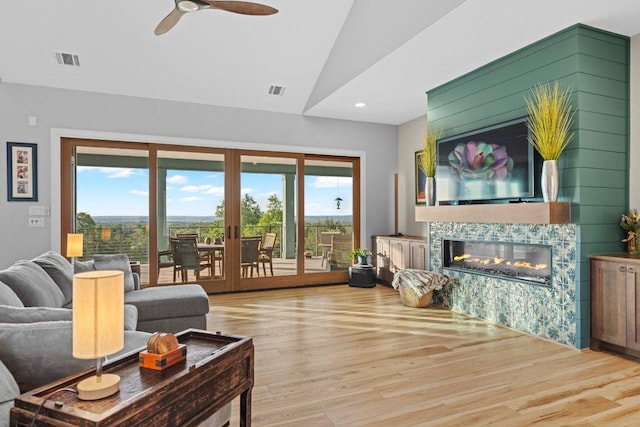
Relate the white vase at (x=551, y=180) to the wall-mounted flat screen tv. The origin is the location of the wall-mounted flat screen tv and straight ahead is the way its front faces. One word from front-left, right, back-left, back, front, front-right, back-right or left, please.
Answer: left

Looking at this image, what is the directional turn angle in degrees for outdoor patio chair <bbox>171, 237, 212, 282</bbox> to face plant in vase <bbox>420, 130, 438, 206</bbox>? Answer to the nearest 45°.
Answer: approximately 90° to its right

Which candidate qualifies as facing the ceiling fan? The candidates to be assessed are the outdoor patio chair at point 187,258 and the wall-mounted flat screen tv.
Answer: the wall-mounted flat screen tv

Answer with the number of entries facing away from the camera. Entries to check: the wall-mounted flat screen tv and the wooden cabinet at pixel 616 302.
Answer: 0

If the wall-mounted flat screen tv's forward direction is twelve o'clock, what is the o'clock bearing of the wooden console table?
The wooden console table is roughly at 11 o'clock from the wall-mounted flat screen tv.

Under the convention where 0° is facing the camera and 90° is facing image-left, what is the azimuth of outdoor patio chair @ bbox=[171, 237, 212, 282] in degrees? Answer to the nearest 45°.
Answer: approximately 225°

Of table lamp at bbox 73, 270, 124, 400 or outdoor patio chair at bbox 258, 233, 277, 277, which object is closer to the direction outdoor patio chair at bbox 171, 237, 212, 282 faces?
the outdoor patio chair

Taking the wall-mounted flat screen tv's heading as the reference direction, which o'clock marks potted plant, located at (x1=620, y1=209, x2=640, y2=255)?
The potted plant is roughly at 8 o'clock from the wall-mounted flat screen tv.

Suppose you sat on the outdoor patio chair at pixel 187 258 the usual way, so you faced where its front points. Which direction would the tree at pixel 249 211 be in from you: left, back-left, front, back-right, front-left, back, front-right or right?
front-right

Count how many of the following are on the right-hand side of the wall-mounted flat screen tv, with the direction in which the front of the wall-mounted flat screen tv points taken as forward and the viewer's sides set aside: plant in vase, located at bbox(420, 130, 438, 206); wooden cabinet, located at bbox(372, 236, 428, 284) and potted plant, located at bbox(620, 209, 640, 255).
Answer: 2

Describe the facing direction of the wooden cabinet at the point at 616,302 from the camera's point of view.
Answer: facing the viewer and to the left of the viewer

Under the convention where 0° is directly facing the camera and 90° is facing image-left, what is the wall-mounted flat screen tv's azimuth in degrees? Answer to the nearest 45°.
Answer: approximately 45°

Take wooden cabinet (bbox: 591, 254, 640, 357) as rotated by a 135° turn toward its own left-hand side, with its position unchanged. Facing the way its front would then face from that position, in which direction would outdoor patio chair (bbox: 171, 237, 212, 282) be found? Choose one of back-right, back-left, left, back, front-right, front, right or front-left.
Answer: back

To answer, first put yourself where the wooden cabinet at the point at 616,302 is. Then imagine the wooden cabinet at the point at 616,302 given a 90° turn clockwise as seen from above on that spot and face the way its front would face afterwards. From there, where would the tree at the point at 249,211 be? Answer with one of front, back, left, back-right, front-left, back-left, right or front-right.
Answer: front-left
